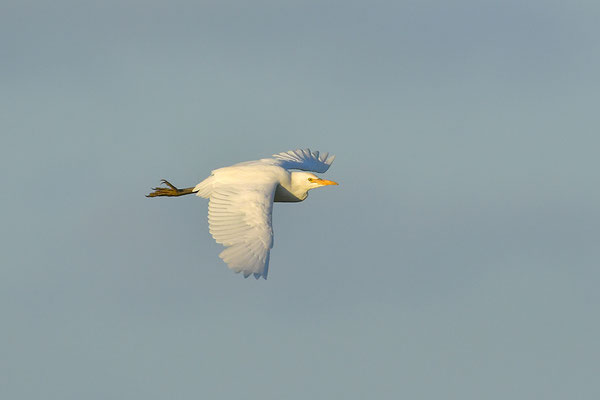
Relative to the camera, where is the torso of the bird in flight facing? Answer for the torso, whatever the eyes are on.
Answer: to the viewer's right
